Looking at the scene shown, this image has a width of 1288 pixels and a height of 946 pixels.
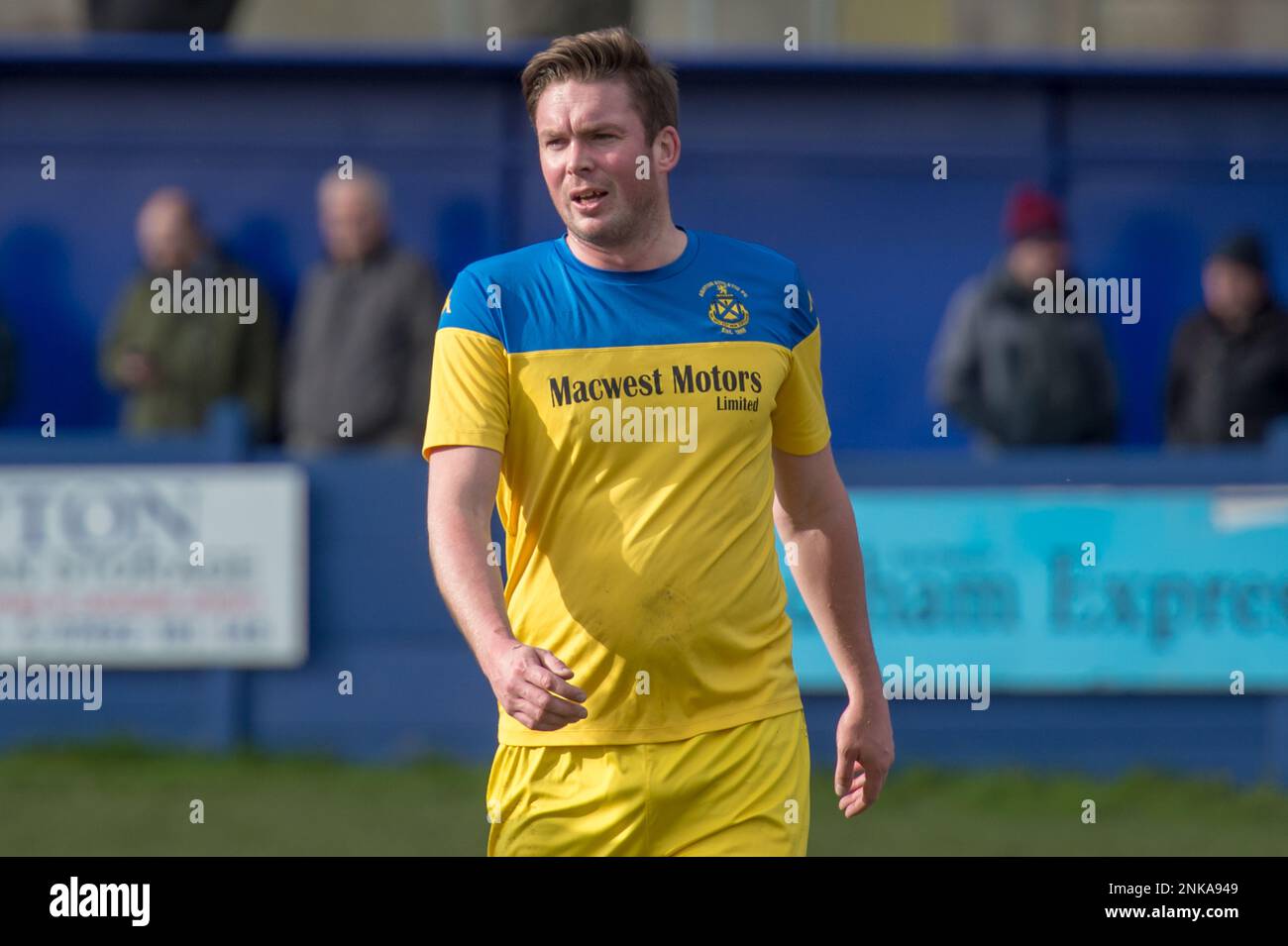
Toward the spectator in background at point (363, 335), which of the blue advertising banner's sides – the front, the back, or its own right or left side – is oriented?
right

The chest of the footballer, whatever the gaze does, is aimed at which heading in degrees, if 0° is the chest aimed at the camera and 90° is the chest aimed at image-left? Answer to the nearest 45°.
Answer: approximately 0°

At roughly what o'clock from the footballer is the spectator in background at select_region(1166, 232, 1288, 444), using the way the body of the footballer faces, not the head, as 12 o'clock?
The spectator in background is roughly at 7 o'clock from the footballer.

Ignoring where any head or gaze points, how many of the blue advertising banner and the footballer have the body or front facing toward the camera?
2

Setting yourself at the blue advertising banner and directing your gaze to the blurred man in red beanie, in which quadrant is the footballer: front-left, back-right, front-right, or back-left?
back-left

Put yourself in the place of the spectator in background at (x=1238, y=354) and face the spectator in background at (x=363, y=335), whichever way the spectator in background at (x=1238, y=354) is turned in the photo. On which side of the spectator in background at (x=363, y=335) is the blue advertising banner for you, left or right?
left

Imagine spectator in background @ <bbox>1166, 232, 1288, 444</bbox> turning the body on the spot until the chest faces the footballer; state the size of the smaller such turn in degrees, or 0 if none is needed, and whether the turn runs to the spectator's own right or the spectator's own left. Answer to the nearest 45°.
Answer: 0° — they already face them

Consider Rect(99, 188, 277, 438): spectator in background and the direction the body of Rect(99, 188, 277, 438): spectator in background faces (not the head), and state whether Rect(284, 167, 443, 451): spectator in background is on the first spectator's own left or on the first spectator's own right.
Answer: on the first spectator's own left

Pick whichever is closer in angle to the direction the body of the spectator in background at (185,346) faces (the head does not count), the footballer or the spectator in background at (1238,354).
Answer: the footballer

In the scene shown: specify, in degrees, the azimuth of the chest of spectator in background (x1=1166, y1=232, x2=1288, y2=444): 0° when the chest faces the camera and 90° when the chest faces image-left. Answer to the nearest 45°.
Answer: approximately 0°
